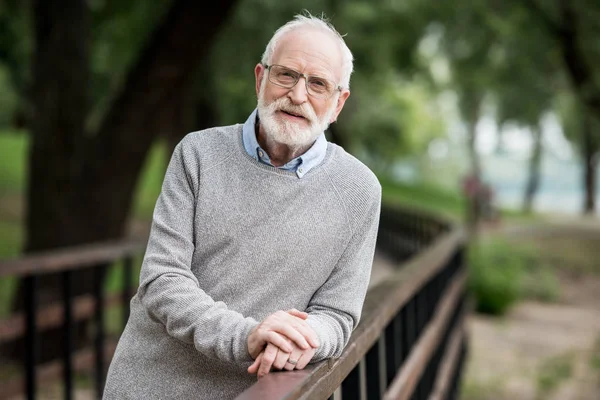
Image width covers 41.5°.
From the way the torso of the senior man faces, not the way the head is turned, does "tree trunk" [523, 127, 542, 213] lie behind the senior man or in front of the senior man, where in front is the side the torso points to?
behind

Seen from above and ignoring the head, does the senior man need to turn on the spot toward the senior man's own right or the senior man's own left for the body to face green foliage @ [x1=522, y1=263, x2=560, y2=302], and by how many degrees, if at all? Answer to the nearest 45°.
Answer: approximately 135° to the senior man's own left

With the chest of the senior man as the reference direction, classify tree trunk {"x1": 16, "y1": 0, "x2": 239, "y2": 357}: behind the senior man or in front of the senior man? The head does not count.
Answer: behind

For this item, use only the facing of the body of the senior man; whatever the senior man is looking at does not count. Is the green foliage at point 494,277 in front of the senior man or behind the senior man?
behind

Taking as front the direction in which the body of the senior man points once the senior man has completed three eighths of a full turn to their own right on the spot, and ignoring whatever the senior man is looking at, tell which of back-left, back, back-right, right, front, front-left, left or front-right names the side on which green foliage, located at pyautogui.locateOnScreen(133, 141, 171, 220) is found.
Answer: front-right

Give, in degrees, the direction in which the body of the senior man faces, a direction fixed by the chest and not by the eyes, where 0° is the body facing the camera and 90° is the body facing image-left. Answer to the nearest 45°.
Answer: approximately 0°

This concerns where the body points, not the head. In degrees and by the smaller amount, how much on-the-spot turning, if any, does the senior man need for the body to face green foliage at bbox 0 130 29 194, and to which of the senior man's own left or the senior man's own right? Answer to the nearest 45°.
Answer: approximately 180°

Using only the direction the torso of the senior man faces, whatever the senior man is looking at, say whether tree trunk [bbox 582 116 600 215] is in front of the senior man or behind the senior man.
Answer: behind
